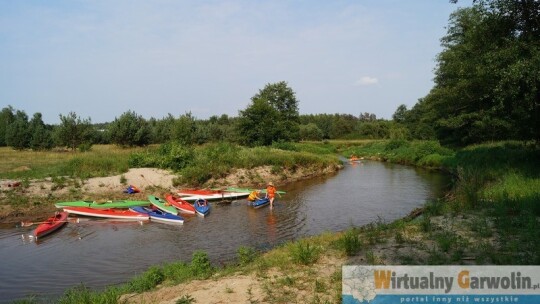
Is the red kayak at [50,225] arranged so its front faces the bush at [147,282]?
no

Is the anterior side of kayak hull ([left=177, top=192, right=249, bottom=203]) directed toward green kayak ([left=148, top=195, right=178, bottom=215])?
no

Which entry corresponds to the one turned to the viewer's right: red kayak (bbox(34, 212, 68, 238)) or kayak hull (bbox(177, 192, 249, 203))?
the kayak hull

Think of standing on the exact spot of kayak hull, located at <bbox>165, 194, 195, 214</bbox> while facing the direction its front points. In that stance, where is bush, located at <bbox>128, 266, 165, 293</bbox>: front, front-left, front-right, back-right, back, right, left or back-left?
front-right

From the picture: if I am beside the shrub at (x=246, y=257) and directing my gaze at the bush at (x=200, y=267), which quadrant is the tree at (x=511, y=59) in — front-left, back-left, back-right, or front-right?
back-right

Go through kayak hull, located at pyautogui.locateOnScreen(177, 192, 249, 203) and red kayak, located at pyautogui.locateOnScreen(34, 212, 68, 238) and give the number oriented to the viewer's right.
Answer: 1

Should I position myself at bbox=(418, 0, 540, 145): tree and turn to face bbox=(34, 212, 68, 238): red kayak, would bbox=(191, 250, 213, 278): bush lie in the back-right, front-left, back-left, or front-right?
front-left

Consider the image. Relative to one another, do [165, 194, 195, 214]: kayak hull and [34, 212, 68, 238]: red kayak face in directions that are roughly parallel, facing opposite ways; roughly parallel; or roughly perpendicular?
roughly perpendicular
